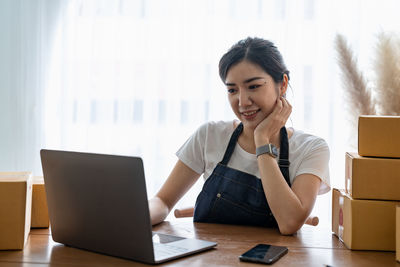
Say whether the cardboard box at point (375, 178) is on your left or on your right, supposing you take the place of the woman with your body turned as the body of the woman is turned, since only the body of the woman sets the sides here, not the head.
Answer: on your left

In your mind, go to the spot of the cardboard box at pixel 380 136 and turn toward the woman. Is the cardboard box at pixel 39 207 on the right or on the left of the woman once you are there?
left

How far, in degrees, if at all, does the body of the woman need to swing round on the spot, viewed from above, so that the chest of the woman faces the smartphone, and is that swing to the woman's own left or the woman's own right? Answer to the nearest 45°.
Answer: approximately 45° to the woman's own left

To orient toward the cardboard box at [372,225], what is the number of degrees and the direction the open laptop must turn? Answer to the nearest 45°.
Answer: approximately 45° to its right

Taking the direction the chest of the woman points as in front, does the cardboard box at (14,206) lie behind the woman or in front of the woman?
in front

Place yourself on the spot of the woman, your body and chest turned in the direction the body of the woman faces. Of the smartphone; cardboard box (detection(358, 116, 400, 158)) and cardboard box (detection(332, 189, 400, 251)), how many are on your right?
0

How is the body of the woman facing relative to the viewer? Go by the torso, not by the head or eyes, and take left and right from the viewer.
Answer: facing the viewer and to the left of the viewer

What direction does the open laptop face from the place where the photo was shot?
facing away from the viewer and to the right of the viewer

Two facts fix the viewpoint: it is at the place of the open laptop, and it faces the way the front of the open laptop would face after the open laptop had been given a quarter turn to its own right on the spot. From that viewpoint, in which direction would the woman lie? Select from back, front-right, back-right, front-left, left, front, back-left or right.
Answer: left

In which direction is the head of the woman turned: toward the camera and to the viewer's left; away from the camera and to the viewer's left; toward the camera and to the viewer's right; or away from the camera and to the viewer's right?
toward the camera and to the viewer's left

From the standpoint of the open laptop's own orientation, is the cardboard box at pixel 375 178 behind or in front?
in front
